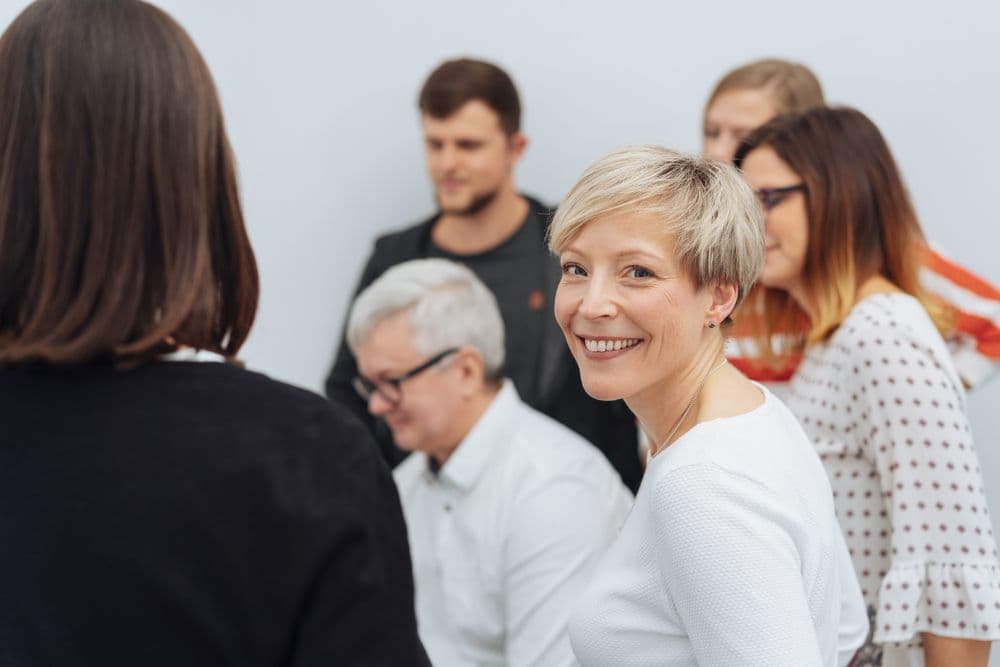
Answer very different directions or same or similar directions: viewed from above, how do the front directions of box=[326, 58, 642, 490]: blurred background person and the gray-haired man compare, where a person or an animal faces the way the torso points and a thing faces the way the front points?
same or similar directions

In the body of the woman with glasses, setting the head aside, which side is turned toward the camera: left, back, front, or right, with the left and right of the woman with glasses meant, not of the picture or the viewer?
left

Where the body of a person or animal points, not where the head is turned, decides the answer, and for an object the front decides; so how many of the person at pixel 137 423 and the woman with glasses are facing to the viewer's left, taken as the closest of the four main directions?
1

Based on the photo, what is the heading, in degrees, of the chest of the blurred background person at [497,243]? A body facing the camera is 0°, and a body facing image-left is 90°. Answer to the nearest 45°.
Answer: approximately 45°

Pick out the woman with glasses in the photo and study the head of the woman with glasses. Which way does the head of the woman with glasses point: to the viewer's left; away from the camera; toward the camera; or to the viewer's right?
to the viewer's left

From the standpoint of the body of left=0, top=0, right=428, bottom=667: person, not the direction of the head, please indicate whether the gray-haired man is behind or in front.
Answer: in front

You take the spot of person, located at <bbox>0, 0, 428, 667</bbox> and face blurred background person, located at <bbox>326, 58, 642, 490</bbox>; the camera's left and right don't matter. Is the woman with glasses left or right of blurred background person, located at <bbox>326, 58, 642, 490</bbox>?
right

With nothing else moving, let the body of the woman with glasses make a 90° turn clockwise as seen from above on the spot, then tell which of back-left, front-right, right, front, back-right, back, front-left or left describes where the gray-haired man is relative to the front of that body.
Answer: left

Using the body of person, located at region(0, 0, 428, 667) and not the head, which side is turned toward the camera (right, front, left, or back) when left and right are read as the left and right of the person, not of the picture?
back

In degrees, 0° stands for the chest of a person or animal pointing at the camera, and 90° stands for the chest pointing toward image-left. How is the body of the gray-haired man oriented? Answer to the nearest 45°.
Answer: approximately 45°

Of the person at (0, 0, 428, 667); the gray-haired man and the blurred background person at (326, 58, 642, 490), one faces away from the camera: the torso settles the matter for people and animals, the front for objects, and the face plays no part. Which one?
the person at (0, 0, 428, 667)

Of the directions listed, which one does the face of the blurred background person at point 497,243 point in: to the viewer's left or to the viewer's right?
to the viewer's left

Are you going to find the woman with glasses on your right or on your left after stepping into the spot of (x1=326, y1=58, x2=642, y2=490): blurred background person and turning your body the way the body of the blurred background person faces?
on your left
